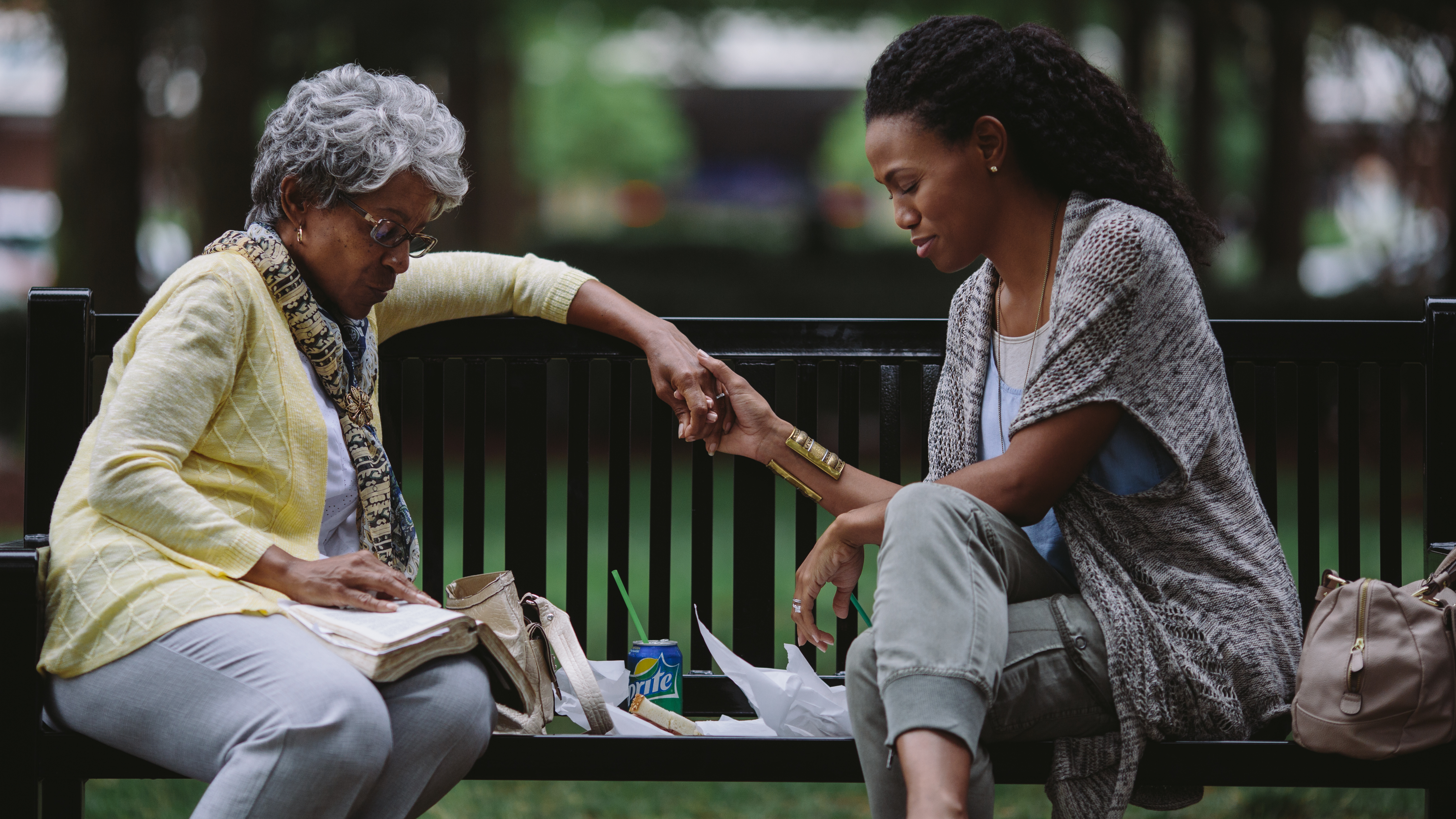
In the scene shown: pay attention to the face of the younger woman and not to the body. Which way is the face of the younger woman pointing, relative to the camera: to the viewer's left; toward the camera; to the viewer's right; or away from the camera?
to the viewer's left

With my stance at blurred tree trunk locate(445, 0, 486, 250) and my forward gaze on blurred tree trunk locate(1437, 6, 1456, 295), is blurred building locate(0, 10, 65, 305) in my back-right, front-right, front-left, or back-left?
back-left

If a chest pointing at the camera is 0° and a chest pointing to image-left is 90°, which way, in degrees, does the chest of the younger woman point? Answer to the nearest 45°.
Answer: approximately 45°

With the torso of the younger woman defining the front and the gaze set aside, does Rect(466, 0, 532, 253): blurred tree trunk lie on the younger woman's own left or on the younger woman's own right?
on the younger woman's own right

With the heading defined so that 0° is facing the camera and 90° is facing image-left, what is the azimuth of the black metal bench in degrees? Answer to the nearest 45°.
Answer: approximately 0°

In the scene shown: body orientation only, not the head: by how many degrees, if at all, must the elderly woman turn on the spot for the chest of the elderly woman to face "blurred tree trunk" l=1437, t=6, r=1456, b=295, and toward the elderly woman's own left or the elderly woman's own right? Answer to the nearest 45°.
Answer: approximately 90° to the elderly woman's own left

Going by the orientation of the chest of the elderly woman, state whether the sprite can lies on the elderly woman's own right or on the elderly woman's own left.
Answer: on the elderly woman's own left

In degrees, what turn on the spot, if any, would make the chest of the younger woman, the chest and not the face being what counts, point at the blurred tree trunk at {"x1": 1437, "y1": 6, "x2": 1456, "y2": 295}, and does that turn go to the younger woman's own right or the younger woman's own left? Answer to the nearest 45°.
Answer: approximately 135° to the younger woman's own right

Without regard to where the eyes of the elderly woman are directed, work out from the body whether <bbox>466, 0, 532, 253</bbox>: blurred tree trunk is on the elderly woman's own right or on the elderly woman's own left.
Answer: on the elderly woman's own left

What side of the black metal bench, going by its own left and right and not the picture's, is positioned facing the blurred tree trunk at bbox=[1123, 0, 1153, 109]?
back

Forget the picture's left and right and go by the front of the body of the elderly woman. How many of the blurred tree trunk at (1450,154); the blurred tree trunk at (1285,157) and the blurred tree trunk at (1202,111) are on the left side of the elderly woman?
3
